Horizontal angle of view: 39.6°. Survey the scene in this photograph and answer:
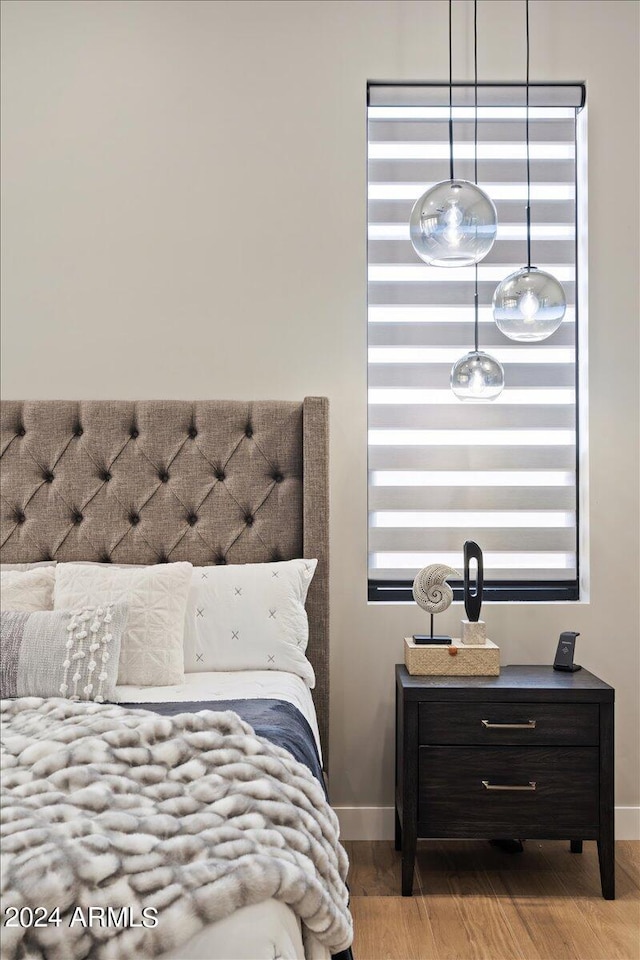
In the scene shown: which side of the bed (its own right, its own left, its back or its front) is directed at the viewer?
front

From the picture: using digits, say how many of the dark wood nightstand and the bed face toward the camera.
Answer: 2

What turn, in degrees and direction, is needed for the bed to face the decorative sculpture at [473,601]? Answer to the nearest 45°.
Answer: approximately 90° to its left

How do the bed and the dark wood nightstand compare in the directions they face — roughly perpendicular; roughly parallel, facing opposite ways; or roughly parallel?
roughly parallel

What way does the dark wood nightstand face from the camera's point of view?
toward the camera

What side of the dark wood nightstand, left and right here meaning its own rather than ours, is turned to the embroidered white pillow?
right

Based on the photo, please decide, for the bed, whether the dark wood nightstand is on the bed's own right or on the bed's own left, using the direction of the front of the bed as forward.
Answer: on the bed's own left
